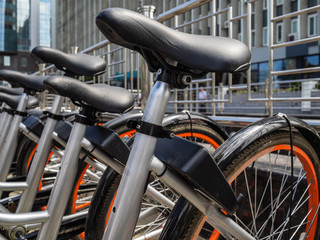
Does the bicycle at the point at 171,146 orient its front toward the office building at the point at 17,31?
no
